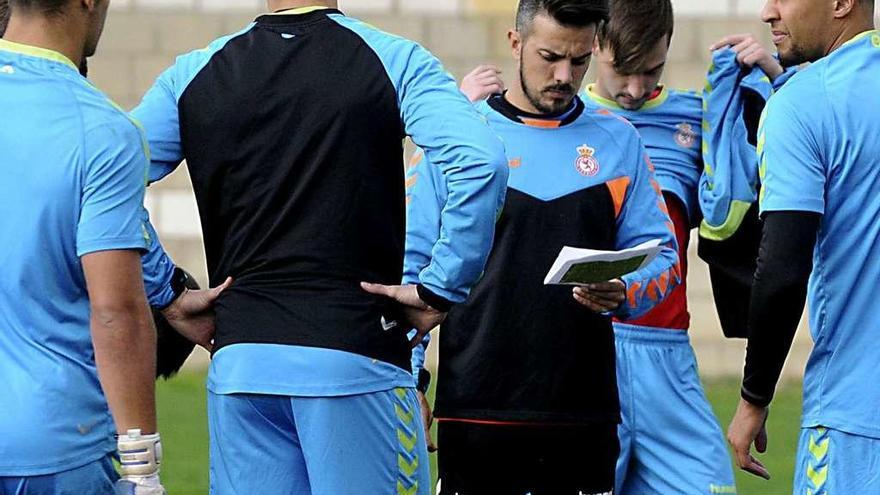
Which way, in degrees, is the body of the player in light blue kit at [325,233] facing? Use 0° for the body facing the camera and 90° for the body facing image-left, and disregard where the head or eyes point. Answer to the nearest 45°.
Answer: approximately 180°

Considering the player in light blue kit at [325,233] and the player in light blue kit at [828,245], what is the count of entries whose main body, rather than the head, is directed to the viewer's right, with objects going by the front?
0

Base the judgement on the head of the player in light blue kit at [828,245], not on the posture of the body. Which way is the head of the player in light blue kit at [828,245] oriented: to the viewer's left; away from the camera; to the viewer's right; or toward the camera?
to the viewer's left

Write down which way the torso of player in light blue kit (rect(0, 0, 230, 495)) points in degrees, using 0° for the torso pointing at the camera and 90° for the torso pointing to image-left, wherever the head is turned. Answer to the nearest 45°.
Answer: approximately 225°

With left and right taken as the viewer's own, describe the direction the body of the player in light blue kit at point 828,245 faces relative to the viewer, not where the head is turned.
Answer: facing away from the viewer and to the left of the viewer

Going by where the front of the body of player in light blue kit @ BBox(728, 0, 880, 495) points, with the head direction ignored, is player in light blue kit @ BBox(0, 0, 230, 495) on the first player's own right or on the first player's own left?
on the first player's own left

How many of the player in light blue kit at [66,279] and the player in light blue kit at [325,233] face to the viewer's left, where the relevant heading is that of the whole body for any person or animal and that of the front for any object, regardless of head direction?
0

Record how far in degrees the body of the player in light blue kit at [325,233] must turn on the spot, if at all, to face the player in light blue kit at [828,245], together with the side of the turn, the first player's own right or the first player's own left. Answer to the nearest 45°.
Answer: approximately 90° to the first player's own right

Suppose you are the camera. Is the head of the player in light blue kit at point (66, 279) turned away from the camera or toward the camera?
away from the camera
